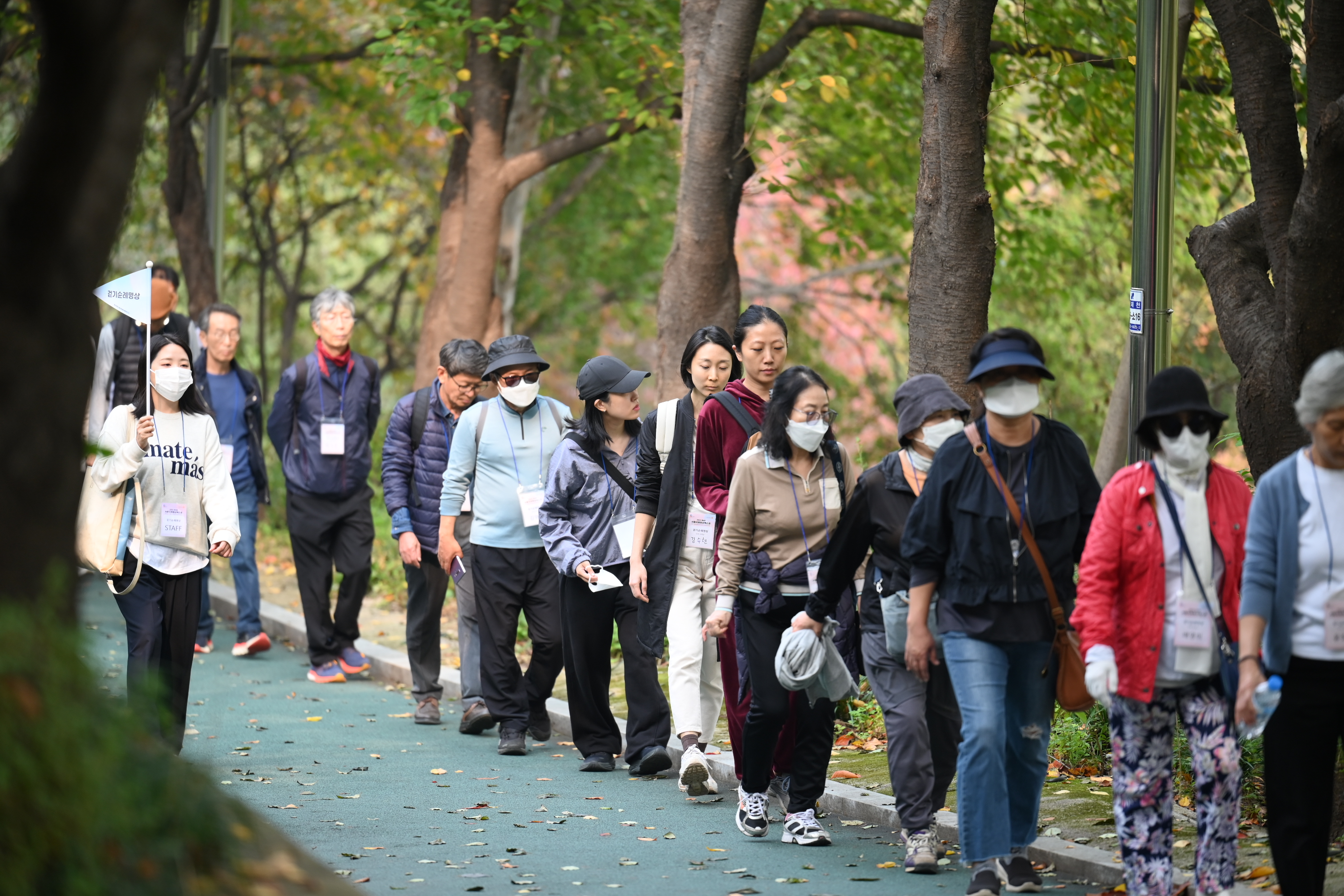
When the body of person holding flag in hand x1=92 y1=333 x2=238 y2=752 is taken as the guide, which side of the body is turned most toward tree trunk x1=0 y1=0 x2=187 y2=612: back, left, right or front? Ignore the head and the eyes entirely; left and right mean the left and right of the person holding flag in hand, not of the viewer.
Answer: front

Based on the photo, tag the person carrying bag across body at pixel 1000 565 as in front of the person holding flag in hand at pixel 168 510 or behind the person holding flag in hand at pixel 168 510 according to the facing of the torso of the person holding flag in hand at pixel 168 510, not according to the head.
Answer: in front

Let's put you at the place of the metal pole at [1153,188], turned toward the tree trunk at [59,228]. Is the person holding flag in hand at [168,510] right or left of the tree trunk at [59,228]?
right

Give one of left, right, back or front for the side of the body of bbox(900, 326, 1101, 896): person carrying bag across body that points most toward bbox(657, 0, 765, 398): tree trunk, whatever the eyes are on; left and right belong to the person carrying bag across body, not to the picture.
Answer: back

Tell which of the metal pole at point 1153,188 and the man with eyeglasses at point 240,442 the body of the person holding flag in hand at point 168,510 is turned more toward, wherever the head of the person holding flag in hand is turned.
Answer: the metal pole

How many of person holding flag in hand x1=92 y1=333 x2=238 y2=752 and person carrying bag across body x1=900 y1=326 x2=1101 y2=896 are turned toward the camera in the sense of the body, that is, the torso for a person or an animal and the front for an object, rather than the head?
2

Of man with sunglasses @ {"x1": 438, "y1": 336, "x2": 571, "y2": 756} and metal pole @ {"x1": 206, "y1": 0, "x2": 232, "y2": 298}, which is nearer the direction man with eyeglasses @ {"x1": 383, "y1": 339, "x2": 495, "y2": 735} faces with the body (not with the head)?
the man with sunglasses

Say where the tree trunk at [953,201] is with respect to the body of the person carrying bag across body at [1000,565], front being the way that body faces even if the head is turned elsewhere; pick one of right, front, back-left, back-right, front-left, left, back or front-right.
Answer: back

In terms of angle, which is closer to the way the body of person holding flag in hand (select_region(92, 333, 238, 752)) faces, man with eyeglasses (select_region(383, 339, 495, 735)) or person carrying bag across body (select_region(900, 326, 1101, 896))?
the person carrying bag across body

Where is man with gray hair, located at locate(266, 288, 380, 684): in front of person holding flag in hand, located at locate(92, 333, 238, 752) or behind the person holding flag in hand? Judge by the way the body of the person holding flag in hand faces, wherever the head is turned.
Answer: behind

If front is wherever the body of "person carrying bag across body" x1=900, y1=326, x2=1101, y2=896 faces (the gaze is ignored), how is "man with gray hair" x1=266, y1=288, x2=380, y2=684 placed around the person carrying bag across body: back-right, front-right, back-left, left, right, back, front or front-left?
back-right

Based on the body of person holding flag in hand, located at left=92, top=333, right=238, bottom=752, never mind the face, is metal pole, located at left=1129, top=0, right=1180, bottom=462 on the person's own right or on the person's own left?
on the person's own left
